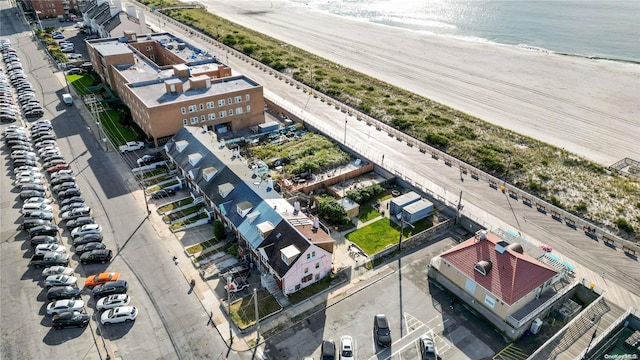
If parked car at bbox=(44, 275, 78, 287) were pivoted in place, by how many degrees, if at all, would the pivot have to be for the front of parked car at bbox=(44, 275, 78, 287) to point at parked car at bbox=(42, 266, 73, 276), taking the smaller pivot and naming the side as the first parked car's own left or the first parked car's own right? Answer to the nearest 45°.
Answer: approximately 90° to the first parked car's own left

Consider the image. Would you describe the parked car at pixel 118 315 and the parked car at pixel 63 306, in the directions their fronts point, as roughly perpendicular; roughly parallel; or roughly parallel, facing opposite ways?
roughly parallel, facing opposite ways

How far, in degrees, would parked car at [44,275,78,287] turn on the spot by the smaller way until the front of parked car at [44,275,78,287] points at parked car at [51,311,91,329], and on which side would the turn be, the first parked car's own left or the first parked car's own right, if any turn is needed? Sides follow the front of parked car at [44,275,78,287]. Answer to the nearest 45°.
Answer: approximately 90° to the first parked car's own right

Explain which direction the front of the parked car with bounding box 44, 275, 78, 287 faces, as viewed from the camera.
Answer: facing to the right of the viewer

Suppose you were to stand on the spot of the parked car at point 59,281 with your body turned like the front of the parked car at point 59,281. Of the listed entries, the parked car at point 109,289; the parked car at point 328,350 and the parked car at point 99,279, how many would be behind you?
0

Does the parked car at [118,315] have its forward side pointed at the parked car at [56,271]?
no

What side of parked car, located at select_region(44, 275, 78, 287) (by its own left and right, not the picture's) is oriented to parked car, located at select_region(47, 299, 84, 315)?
right

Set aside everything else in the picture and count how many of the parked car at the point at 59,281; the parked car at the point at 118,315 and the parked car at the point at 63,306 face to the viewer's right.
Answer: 2

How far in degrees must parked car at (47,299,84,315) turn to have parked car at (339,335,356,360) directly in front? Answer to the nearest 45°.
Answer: approximately 45° to its right

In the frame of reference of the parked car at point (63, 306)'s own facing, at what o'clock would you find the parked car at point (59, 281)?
the parked car at point (59, 281) is roughly at 9 o'clock from the parked car at point (63, 306).

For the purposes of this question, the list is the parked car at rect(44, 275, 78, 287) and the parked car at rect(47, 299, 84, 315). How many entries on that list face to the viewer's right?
2

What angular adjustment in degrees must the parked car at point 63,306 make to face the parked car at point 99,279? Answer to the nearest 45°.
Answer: approximately 45° to its left

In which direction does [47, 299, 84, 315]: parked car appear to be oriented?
to the viewer's right

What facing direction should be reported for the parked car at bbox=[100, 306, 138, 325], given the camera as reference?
facing to the left of the viewer

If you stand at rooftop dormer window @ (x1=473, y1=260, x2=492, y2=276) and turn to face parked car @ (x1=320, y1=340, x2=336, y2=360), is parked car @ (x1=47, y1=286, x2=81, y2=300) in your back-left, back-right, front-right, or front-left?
front-right

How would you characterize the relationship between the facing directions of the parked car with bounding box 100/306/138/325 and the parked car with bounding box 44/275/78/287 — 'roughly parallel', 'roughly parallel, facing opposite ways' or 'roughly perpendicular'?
roughly parallel, facing opposite ways

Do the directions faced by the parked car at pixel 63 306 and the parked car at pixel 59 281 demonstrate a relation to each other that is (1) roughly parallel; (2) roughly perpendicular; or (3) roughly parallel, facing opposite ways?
roughly parallel
